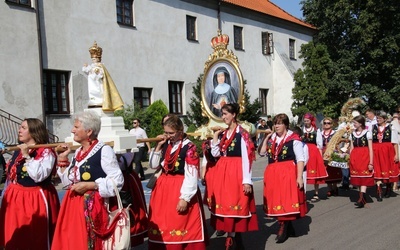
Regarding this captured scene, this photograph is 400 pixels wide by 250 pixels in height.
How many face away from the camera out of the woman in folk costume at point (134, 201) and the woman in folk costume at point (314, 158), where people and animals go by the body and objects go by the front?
0

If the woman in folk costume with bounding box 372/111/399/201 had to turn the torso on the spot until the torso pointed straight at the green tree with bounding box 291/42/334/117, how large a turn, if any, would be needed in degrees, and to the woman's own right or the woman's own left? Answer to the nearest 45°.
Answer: approximately 135° to the woman's own right

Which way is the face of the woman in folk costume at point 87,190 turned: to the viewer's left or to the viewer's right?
to the viewer's left

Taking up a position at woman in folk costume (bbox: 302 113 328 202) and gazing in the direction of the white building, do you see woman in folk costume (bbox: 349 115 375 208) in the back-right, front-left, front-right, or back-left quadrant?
back-right

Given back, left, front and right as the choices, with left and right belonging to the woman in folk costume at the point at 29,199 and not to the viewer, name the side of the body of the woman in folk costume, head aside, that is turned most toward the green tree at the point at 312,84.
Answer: back
